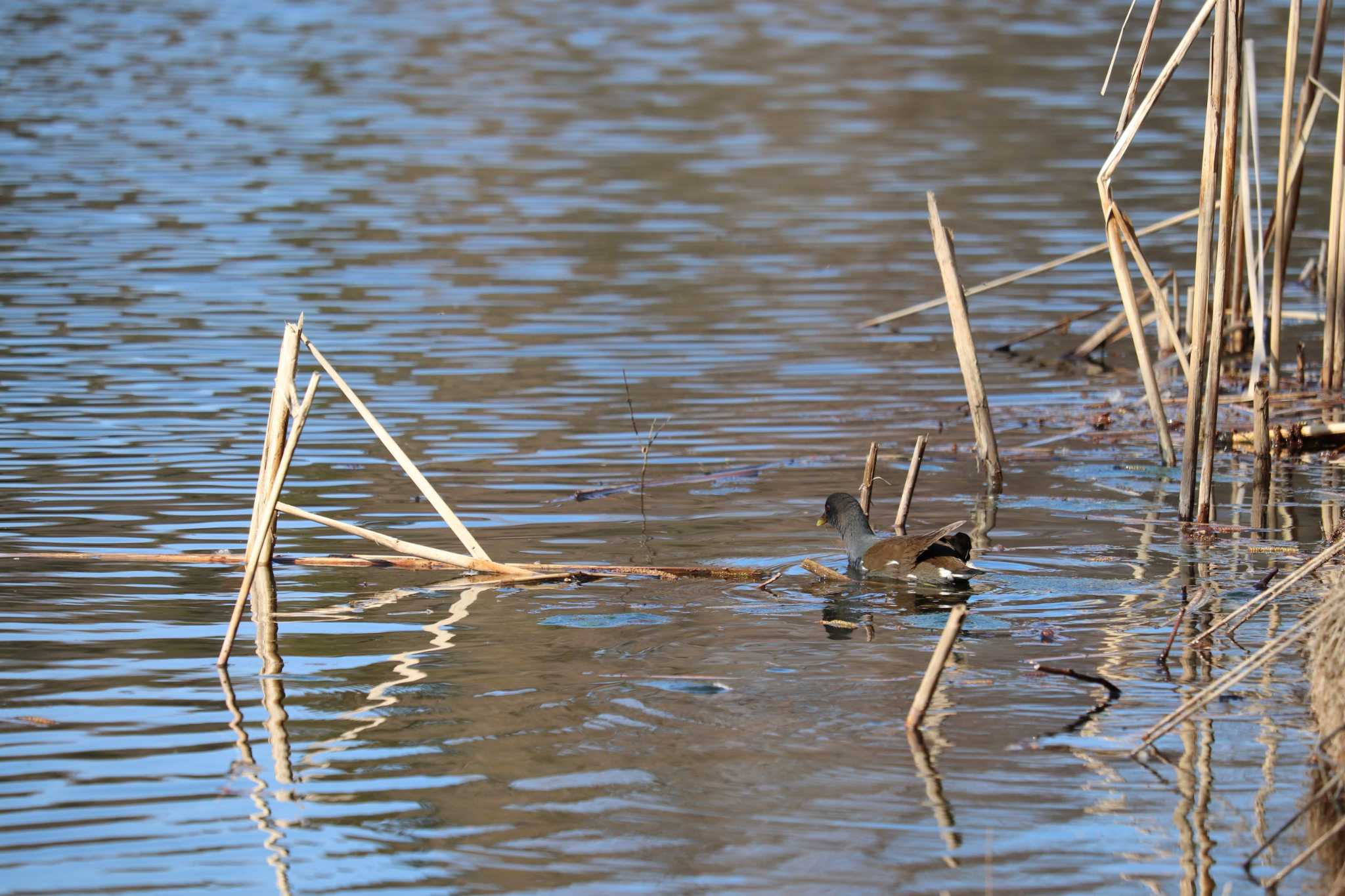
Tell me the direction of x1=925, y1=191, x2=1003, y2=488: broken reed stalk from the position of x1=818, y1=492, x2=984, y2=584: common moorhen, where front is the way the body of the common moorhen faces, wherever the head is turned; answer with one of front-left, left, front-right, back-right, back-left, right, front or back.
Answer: right

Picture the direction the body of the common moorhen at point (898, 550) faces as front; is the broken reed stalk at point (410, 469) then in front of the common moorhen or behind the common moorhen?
in front

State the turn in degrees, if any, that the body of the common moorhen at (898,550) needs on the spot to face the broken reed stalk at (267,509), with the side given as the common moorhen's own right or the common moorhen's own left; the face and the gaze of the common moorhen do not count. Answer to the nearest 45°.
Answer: approximately 45° to the common moorhen's own left

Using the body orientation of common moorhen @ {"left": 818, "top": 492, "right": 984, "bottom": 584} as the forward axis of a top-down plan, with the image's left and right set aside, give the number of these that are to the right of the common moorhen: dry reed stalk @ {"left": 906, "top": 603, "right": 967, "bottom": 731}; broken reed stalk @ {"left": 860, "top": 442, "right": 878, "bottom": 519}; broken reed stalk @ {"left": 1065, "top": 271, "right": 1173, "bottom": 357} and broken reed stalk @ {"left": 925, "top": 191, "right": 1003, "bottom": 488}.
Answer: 3

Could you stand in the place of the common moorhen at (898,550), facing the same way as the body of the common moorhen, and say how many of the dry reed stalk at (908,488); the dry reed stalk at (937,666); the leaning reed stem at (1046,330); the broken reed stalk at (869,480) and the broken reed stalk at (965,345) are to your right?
4

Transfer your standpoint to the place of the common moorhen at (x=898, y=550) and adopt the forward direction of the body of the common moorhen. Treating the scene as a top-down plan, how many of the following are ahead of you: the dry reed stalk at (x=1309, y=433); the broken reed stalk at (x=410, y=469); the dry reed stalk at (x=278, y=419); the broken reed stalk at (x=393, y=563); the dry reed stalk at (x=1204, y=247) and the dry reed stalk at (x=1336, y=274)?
3

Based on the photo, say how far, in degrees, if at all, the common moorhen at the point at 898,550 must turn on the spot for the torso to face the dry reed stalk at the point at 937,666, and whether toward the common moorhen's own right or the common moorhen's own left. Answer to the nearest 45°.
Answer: approximately 90° to the common moorhen's own left

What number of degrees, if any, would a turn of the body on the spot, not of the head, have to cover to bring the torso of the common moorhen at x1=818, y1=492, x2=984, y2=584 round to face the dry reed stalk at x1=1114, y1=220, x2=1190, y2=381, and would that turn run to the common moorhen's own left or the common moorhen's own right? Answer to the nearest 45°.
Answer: approximately 135° to the common moorhen's own right

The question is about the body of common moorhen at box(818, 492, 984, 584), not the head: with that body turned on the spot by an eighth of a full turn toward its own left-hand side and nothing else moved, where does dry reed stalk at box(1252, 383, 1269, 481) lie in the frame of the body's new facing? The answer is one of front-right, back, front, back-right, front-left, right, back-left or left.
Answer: back

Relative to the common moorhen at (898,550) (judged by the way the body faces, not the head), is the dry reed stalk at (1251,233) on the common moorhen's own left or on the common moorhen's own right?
on the common moorhen's own right

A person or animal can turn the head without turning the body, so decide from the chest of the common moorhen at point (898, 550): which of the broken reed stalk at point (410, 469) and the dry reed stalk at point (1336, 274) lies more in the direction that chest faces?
the broken reed stalk

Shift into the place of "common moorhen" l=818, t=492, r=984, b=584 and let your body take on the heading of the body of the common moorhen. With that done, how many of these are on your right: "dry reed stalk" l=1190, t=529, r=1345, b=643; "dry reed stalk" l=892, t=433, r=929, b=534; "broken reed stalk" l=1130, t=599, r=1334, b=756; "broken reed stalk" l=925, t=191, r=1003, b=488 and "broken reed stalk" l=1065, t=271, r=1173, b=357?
3

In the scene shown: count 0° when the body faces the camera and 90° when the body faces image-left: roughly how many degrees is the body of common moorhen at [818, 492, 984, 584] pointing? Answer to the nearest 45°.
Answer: approximately 90°

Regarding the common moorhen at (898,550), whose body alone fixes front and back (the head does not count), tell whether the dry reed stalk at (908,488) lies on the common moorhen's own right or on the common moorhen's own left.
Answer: on the common moorhen's own right

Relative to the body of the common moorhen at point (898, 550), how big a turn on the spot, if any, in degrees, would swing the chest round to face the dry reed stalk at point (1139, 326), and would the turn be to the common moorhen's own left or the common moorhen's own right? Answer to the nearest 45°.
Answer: approximately 135° to the common moorhen's own right
